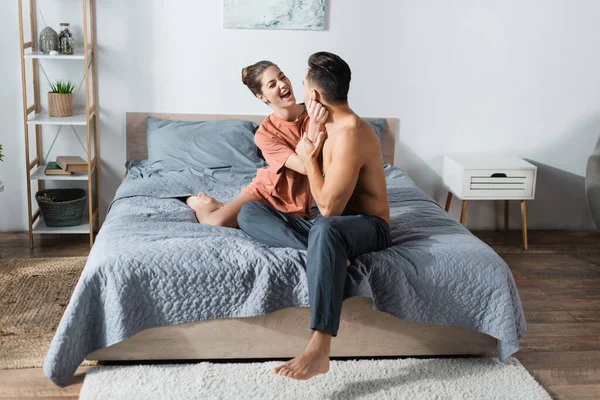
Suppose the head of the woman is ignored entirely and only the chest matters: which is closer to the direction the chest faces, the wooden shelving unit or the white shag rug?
the white shag rug

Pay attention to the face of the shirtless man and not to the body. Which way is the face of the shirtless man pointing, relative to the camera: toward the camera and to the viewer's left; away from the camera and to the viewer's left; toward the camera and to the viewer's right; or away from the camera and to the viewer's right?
away from the camera and to the viewer's left

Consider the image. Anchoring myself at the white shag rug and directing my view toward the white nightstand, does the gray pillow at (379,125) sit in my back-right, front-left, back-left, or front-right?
front-left

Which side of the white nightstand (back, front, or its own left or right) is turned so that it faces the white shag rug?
front

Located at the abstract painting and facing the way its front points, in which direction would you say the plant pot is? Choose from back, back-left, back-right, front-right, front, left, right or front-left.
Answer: right

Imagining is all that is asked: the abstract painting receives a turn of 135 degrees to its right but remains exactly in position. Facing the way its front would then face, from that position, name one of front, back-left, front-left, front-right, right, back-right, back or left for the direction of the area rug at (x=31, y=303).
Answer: left

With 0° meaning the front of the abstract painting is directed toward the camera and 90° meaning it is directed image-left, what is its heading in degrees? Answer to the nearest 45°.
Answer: approximately 0°

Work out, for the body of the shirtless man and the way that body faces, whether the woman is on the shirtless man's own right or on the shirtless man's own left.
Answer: on the shirtless man's own right

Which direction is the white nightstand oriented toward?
toward the camera

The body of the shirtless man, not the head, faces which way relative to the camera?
to the viewer's left

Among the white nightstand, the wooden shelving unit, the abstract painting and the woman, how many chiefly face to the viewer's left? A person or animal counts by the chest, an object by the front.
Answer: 0

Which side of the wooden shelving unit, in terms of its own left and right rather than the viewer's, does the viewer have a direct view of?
front

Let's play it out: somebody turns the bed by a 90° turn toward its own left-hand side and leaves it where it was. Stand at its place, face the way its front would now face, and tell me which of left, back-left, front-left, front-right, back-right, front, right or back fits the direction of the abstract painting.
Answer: left

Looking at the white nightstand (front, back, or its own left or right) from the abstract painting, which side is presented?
right

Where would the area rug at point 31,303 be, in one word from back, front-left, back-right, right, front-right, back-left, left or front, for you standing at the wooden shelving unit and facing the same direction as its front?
front

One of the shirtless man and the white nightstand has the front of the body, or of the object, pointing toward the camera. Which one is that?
the white nightstand
